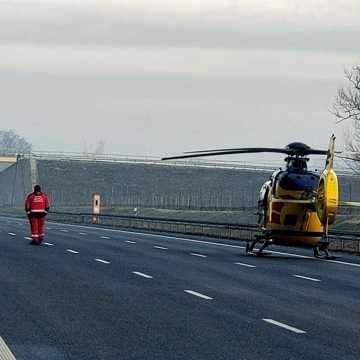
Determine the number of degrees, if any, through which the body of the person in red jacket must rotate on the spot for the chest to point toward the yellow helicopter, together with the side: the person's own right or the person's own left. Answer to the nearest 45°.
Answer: approximately 135° to the person's own right

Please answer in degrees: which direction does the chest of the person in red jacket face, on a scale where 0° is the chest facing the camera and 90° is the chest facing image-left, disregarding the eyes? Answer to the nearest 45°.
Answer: approximately 180°
